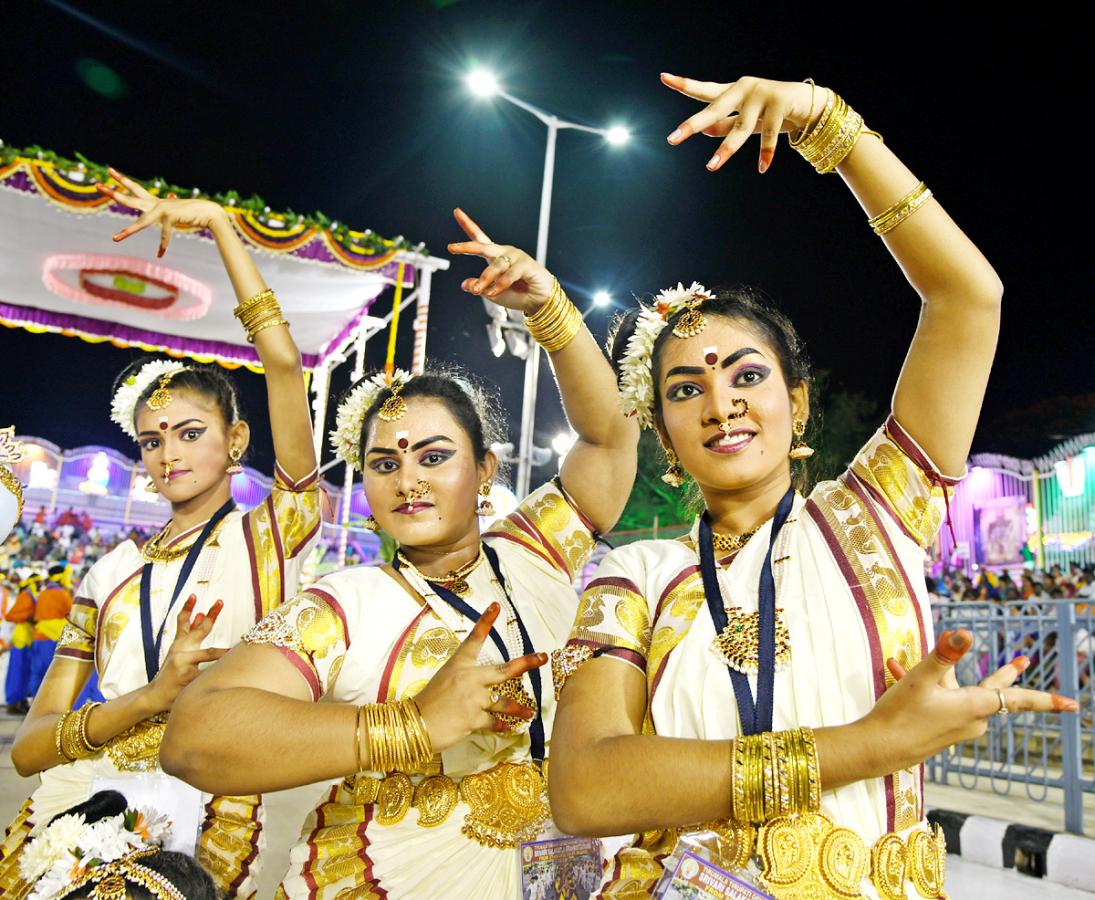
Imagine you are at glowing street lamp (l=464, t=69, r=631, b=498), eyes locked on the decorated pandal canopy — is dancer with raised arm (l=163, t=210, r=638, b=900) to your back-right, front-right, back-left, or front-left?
front-left

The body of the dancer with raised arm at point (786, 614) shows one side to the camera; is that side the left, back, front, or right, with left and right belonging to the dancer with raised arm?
front

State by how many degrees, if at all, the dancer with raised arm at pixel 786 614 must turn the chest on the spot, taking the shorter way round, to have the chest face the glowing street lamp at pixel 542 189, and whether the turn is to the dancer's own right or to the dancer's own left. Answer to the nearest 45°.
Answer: approximately 180°

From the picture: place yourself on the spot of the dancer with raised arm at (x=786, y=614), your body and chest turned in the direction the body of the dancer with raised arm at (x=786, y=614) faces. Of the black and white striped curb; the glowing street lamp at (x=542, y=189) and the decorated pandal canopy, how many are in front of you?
0

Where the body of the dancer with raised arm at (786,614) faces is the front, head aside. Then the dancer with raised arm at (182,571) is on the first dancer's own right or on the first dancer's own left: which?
on the first dancer's own right

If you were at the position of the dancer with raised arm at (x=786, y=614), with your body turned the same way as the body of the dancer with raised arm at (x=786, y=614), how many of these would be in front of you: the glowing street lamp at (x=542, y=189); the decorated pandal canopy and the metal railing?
0

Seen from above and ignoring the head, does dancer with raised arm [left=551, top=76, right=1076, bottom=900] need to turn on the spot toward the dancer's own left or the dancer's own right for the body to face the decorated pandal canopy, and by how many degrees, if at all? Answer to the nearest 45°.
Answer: approximately 135° to the dancer's own right

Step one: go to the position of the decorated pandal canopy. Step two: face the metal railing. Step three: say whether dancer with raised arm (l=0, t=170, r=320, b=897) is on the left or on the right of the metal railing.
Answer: right

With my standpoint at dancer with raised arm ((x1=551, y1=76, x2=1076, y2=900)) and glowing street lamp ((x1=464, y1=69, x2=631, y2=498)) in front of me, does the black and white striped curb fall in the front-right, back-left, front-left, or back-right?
front-right

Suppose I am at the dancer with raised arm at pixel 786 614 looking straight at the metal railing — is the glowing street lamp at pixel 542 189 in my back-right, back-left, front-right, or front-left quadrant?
front-left

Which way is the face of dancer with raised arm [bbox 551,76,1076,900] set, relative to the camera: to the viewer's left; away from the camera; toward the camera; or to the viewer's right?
toward the camera

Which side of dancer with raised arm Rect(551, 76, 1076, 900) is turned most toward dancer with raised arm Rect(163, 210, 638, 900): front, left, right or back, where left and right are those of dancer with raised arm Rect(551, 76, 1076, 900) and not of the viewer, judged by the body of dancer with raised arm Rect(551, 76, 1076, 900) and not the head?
right

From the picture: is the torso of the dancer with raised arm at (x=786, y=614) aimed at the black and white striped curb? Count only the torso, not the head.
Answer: no

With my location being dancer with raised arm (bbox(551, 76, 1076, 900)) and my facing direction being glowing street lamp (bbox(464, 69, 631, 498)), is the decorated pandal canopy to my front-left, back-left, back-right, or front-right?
front-left
